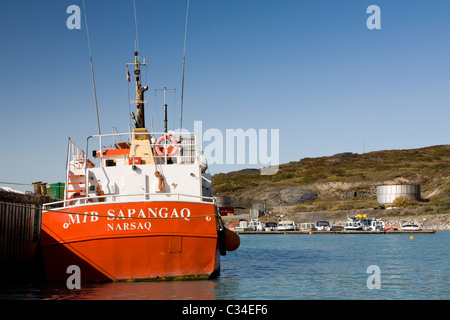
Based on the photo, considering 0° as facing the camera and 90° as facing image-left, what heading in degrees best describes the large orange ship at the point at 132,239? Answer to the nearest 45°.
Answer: approximately 180°
